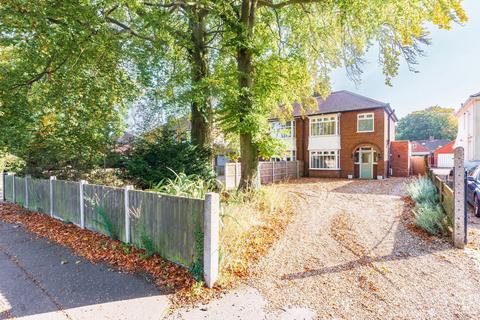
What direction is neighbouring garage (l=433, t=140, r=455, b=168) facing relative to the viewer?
toward the camera

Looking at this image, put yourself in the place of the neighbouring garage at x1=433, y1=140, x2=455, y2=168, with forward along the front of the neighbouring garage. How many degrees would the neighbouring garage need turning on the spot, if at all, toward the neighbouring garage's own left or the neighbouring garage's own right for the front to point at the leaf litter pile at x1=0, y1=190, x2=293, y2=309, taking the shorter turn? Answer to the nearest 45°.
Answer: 0° — it already faces it

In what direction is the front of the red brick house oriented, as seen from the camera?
facing the viewer

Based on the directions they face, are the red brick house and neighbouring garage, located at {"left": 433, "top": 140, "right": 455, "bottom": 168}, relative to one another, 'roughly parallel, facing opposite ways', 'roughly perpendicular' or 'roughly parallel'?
roughly parallel

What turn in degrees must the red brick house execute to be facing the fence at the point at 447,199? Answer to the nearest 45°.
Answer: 0° — it already faces it

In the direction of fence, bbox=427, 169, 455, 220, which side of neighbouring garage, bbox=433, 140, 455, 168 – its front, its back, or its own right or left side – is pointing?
front

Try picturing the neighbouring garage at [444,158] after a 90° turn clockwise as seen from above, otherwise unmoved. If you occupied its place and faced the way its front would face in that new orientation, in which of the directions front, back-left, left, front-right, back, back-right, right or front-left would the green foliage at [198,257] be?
left

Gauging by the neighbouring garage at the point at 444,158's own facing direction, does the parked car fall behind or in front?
in front

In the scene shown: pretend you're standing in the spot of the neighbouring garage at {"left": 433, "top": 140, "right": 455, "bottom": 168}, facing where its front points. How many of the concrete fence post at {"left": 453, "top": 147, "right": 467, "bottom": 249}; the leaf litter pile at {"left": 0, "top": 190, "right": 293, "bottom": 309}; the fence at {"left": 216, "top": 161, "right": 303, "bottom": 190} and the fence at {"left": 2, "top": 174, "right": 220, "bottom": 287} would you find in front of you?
4

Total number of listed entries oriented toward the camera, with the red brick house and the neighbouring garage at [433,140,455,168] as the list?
2

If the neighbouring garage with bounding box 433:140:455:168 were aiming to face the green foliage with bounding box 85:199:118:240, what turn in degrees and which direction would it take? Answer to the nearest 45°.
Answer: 0° — it already faces it

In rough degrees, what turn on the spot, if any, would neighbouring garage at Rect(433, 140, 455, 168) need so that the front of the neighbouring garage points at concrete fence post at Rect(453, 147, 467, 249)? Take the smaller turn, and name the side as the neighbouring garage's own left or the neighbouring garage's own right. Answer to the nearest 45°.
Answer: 0° — it already faces it

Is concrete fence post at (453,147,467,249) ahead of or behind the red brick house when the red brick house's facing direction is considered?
ahead

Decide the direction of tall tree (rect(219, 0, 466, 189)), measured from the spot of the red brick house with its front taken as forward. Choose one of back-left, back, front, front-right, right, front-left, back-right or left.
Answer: front
